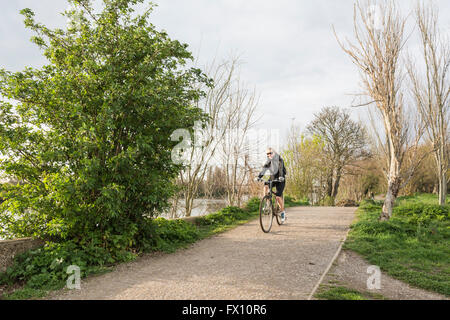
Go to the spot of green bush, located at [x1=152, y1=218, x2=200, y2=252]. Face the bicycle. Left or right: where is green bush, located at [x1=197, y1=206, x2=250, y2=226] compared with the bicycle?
left

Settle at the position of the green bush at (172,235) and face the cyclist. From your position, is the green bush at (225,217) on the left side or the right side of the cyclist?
left

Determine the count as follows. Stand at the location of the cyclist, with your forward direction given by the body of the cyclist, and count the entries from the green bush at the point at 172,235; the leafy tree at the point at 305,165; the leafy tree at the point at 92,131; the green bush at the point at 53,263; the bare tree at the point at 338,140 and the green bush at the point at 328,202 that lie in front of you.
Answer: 3

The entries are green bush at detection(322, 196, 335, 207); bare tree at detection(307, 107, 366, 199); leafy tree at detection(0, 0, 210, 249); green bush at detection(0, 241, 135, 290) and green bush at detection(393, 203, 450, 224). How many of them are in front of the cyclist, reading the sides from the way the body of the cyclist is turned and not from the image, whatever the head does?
2

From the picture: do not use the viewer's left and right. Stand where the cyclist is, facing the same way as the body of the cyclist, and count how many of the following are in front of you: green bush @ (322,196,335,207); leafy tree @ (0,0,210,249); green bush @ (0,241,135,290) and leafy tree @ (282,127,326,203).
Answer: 2
